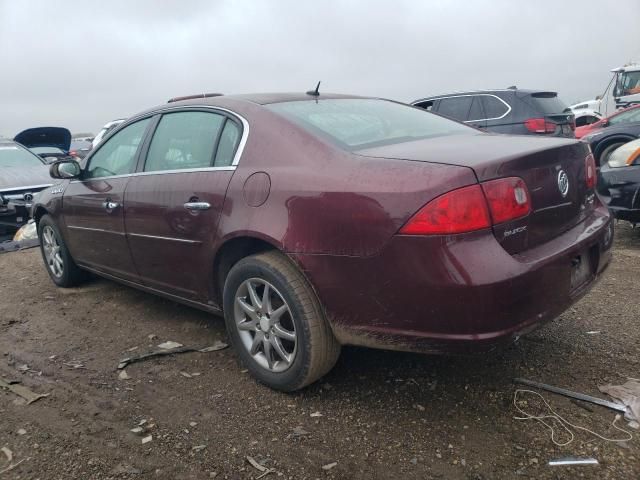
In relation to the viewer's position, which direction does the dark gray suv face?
facing away from the viewer and to the left of the viewer

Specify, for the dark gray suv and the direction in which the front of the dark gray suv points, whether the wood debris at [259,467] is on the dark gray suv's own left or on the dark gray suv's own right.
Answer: on the dark gray suv's own left

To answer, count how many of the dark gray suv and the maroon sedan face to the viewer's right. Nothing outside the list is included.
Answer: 0

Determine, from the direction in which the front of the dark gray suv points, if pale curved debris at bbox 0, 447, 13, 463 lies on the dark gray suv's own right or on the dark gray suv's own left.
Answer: on the dark gray suv's own left

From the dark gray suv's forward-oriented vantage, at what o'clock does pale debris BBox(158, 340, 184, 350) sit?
The pale debris is roughly at 8 o'clock from the dark gray suv.

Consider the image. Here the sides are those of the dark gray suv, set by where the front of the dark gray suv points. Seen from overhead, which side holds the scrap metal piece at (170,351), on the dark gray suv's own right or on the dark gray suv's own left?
on the dark gray suv's own left

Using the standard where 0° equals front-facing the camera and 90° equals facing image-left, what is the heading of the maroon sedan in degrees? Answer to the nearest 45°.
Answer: approximately 135°

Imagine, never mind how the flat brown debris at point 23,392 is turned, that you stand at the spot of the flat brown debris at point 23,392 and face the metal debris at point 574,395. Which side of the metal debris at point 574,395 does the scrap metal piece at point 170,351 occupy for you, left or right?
left

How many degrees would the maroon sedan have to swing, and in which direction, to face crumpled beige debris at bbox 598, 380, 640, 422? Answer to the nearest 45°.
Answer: approximately 135° to its right

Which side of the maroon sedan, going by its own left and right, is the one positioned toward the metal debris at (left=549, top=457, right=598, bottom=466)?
back

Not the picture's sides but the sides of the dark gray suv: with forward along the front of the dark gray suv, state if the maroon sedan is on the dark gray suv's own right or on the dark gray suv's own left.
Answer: on the dark gray suv's own left

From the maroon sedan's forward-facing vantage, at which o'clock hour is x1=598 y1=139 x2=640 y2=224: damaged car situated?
The damaged car is roughly at 3 o'clock from the maroon sedan.

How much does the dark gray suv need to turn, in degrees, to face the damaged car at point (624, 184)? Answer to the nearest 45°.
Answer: approximately 135° to its left
